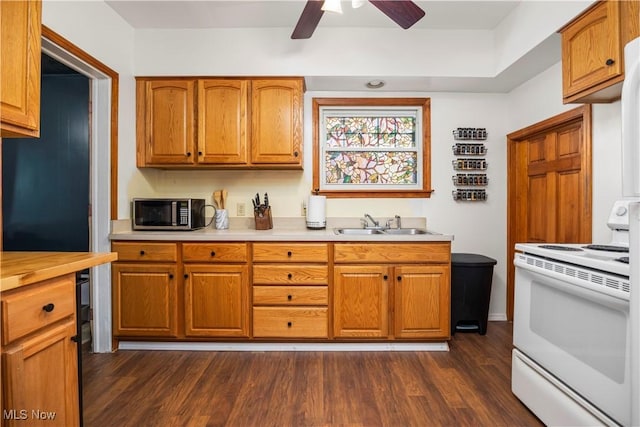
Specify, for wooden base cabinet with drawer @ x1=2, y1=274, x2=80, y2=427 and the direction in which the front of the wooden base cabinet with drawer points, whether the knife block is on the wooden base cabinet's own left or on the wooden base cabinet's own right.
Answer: on the wooden base cabinet's own left

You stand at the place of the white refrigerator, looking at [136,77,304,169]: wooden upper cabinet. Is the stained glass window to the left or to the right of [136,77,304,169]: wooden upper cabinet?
right

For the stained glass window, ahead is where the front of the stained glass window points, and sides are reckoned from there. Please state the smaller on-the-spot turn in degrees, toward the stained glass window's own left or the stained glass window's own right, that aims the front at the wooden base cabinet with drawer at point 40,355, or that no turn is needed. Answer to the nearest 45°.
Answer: approximately 45° to the stained glass window's own right

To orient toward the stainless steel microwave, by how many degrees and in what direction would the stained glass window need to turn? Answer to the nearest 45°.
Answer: approximately 45° to its right

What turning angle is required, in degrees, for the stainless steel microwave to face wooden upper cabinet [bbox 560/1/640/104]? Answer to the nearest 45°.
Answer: approximately 45° to its left

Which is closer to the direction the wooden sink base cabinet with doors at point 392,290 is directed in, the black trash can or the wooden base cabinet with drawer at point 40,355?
the wooden base cabinet with drawer

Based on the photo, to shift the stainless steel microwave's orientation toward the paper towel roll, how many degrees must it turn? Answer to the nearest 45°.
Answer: approximately 90° to its left
